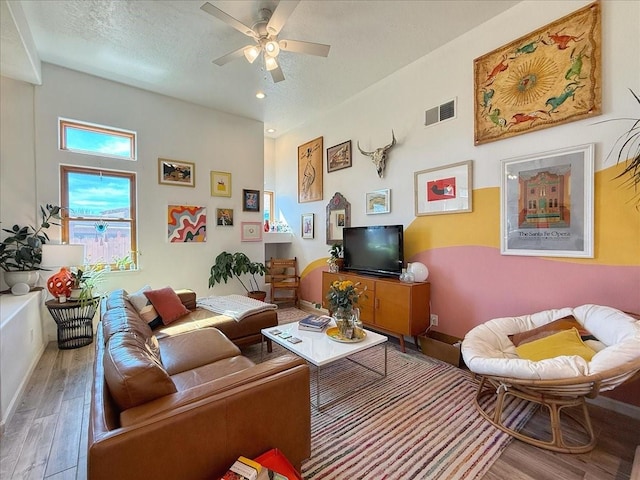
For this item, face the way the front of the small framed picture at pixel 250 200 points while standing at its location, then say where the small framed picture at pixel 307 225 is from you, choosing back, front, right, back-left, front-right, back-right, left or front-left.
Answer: front-left

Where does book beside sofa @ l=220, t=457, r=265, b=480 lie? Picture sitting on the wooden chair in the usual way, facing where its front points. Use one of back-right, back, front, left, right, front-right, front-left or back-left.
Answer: front

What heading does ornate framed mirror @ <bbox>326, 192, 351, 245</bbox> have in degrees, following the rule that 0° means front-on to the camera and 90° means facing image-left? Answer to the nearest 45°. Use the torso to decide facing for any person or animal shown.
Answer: approximately 45°

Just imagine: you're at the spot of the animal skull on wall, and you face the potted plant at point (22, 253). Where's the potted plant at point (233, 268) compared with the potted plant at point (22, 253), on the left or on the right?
right

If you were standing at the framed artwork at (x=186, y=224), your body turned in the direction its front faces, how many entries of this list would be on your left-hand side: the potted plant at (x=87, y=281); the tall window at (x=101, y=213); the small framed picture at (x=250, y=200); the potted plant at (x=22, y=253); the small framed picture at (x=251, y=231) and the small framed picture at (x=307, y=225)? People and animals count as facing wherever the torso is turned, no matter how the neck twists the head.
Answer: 3

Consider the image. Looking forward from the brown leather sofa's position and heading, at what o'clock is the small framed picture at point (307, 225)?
The small framed picture is roughly at 10 o'clock from the brown leather sofa.

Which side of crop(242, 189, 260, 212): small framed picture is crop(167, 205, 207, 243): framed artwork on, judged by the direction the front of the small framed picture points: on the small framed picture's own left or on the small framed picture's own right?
on the small framed picture's own right

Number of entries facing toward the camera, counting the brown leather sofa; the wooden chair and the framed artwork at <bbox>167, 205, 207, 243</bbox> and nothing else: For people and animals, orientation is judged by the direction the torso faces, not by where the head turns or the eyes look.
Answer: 2

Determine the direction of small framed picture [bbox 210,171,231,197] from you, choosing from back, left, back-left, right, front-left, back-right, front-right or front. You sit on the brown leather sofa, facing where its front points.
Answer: left
